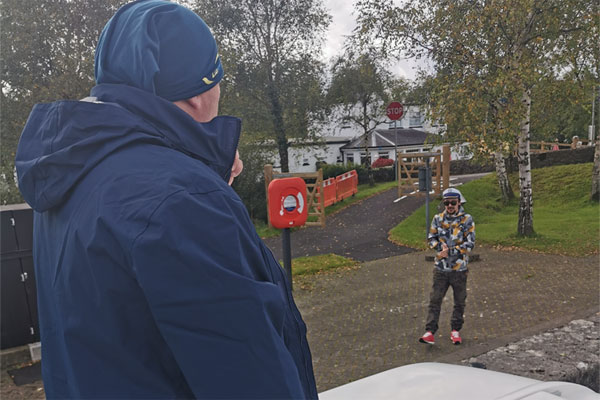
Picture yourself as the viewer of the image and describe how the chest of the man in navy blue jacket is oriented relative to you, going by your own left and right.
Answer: facing away from the viewer and to the right of the viewer

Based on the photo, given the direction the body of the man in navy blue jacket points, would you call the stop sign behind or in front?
in front

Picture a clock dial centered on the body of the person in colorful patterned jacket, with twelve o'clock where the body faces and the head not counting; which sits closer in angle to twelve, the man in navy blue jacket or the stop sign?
the man in navy blue jacket

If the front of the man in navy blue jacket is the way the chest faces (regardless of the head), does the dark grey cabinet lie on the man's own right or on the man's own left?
on the man's own left

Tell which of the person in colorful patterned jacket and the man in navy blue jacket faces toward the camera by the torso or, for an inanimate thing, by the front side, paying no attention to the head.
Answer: the person in colorful patterned jacket

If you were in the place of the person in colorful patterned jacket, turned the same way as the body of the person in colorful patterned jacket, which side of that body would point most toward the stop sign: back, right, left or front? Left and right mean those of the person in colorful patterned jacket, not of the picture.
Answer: back

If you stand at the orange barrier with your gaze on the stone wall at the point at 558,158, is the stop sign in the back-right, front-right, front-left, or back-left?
front-left

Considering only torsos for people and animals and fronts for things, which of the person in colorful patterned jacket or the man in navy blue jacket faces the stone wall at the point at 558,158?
the man in navy blue jacket

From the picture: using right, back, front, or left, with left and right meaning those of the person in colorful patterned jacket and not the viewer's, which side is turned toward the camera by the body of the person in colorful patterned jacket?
front

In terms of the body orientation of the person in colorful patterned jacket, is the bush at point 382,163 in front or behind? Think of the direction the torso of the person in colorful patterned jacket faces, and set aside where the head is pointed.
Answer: behind

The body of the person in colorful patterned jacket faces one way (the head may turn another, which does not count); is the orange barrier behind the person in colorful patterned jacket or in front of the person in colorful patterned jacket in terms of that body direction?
behind

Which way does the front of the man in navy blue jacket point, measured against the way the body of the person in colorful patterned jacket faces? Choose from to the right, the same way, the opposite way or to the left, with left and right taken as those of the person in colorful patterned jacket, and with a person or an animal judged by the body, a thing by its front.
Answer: the opposite way

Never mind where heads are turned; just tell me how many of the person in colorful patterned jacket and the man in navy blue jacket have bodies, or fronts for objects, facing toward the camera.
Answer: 1

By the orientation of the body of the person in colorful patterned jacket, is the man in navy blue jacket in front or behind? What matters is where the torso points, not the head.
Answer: in front

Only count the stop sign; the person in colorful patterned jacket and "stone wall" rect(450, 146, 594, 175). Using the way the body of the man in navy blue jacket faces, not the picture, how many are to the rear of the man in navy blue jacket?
0

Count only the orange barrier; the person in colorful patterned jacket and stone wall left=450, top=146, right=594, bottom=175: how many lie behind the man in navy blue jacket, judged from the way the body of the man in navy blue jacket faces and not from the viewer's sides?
0

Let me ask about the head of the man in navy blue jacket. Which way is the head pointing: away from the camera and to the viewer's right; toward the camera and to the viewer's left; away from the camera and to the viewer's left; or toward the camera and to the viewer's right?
away from the camera and to the viewer's right
